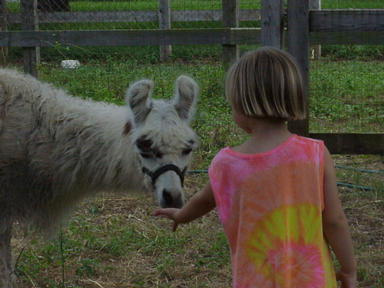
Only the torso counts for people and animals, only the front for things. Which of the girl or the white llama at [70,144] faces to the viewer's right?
the white llama

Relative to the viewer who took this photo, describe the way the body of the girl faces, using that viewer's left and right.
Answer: facing away from the viewer and to the left of the viewer

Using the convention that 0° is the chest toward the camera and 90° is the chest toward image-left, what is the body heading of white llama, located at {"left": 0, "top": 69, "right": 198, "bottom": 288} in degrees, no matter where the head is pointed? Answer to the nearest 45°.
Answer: approximately 270°

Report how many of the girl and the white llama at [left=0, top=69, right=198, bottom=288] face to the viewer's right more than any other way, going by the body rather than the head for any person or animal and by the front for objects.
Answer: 1

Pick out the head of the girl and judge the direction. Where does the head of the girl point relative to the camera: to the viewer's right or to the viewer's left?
to the viewer's left
